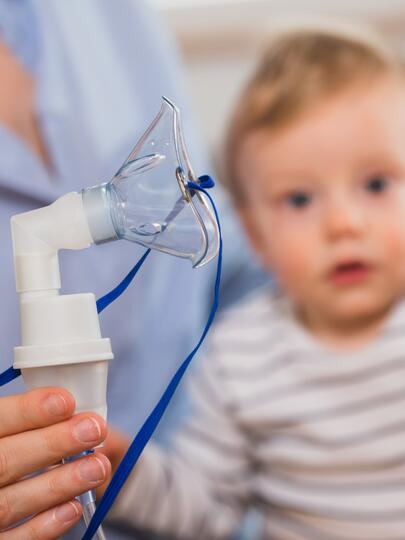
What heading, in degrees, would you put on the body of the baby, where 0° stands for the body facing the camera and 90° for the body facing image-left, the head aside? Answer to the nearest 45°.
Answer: approximately 0°
